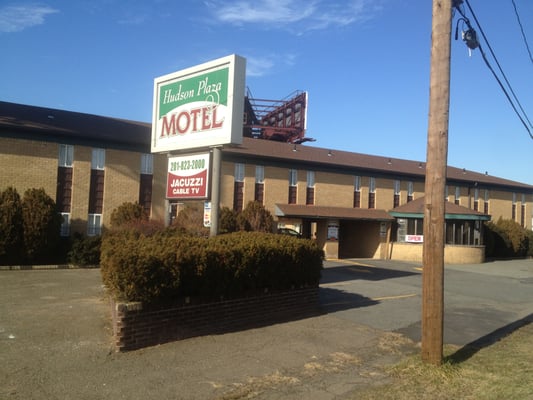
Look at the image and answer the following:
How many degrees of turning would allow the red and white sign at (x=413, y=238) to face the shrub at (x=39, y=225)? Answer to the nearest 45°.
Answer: approximately 45° to its right

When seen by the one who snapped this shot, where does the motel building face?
facing the viewer and to the right of the viewer

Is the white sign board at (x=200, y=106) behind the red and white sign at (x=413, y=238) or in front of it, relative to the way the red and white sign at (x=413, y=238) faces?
in front

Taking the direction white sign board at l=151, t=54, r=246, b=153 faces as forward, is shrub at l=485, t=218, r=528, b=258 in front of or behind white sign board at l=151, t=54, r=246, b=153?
behind

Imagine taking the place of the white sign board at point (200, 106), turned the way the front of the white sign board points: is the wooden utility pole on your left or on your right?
on your left

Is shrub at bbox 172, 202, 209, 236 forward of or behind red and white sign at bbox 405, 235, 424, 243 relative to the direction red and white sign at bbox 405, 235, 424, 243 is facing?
forward

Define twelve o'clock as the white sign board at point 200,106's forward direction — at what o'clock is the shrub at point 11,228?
The shrub is roughly at 3 o'clock from the white sign board.

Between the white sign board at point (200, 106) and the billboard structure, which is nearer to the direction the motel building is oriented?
the white sign board

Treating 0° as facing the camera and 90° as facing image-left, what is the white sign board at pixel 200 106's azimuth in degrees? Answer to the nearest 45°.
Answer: approximately 45°

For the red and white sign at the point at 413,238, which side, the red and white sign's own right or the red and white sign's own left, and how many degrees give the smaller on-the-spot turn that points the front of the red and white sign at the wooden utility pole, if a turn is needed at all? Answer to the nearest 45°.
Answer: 0° — it already faces it

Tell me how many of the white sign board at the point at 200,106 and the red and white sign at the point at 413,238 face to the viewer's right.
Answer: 0
